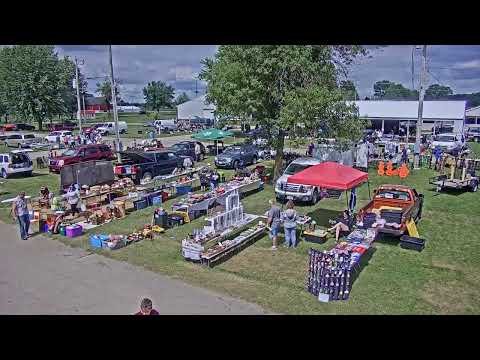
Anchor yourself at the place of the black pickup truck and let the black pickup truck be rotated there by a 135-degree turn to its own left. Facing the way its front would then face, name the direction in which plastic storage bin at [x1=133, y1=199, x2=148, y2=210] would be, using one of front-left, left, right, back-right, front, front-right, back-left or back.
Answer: left

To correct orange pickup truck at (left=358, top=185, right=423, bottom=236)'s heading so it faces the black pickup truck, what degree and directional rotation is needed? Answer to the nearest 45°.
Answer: approximately 135° to its left

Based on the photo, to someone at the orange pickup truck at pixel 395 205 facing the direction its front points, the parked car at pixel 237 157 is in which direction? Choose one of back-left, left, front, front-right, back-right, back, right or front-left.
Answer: left

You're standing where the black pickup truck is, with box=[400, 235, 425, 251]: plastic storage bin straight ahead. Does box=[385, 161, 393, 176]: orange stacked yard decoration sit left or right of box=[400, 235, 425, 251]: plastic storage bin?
left

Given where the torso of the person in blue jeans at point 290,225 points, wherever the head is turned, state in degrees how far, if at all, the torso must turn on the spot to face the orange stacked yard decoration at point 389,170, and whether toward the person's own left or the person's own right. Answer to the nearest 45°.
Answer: approximately 45° to the person's own right

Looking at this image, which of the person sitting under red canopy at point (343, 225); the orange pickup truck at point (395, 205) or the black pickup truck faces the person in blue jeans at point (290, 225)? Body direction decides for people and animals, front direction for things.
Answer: the person sitting under red canopy

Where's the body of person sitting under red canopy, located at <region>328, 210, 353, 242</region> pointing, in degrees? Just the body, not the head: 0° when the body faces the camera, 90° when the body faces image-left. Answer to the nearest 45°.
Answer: approximately 45°

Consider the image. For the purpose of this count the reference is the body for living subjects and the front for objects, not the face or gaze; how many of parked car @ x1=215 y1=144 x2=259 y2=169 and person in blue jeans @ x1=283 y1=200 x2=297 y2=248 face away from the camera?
1

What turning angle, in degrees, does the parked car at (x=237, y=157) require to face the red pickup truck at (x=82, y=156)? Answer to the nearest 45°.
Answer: approximately 45° to its right

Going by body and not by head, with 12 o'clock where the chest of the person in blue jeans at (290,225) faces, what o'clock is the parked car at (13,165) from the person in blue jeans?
The parked car is roughly at 10 o'clock from the person in blue jeans.

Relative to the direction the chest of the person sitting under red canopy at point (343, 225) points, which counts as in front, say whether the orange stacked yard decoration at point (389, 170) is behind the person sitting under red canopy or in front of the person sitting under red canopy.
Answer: behind

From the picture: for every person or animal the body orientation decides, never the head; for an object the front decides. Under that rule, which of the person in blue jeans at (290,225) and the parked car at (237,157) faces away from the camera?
the person in blue jeans

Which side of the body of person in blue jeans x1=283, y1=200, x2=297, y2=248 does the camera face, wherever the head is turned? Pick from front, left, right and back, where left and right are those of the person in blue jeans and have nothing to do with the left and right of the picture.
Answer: back

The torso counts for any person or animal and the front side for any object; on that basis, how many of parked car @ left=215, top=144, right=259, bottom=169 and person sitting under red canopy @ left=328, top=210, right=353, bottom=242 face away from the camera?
0

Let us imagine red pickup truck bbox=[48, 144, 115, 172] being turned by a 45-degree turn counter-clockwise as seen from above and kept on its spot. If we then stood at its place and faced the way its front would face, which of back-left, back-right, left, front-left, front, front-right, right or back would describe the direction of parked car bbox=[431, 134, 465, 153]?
left
